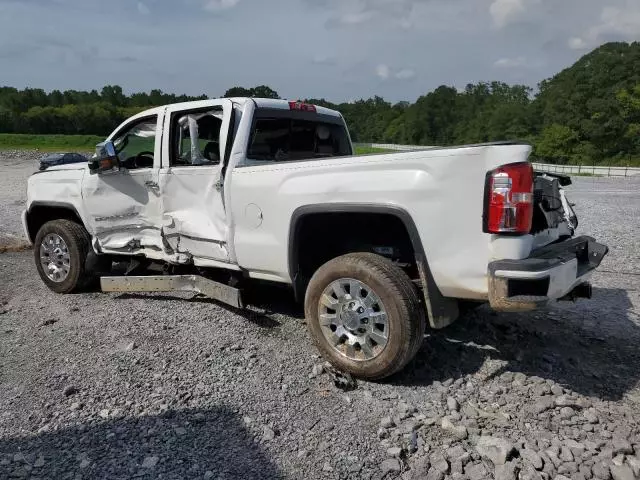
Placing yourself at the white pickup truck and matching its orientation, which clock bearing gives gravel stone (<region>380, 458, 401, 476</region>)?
The gravel stone is roughly at 7 o'clock from the white pickup truck.

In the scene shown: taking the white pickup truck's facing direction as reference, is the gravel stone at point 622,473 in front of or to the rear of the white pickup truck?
to the rear

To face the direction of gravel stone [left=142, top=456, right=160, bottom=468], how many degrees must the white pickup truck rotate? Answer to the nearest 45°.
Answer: approximately 90° to its left

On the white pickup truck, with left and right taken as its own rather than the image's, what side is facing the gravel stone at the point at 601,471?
back

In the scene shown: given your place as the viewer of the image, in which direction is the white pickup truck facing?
facing away from the viewer and to the left of the viewer

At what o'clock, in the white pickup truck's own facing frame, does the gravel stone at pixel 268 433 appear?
The gravel stone is roughly at 8 o'clock from the white pickup truck.

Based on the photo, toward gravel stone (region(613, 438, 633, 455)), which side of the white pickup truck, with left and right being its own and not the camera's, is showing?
back

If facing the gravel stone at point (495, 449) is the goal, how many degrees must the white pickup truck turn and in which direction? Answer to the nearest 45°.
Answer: approximately 180°

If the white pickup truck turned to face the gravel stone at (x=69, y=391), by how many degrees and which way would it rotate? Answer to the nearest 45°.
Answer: approximately 45° to its left

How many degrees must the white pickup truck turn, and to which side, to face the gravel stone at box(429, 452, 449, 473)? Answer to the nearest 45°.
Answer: approximately 180°

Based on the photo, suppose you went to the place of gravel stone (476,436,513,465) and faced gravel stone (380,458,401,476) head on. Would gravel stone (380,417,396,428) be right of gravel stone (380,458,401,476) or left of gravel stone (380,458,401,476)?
right

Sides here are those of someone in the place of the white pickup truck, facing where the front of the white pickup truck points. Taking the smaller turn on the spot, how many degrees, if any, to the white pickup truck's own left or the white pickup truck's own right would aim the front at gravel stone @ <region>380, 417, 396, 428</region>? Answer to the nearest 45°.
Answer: approximately 135° to the white pickup truck's own left

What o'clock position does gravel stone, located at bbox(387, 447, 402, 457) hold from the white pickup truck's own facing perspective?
The gravel stone is roughly at 7 o'clock from the white pickup truck.
